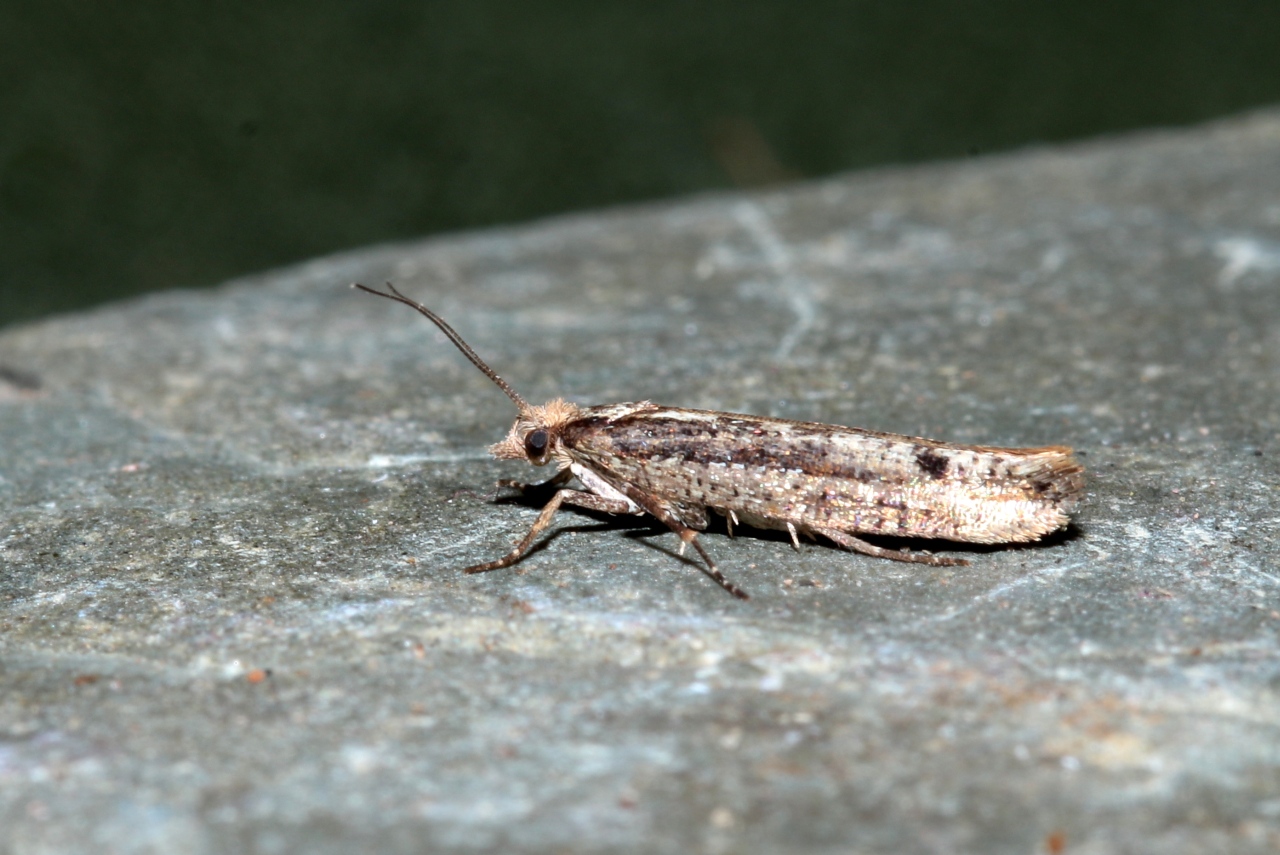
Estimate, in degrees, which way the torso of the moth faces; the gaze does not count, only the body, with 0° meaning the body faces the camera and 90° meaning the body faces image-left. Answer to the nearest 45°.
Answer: approximately 90°
